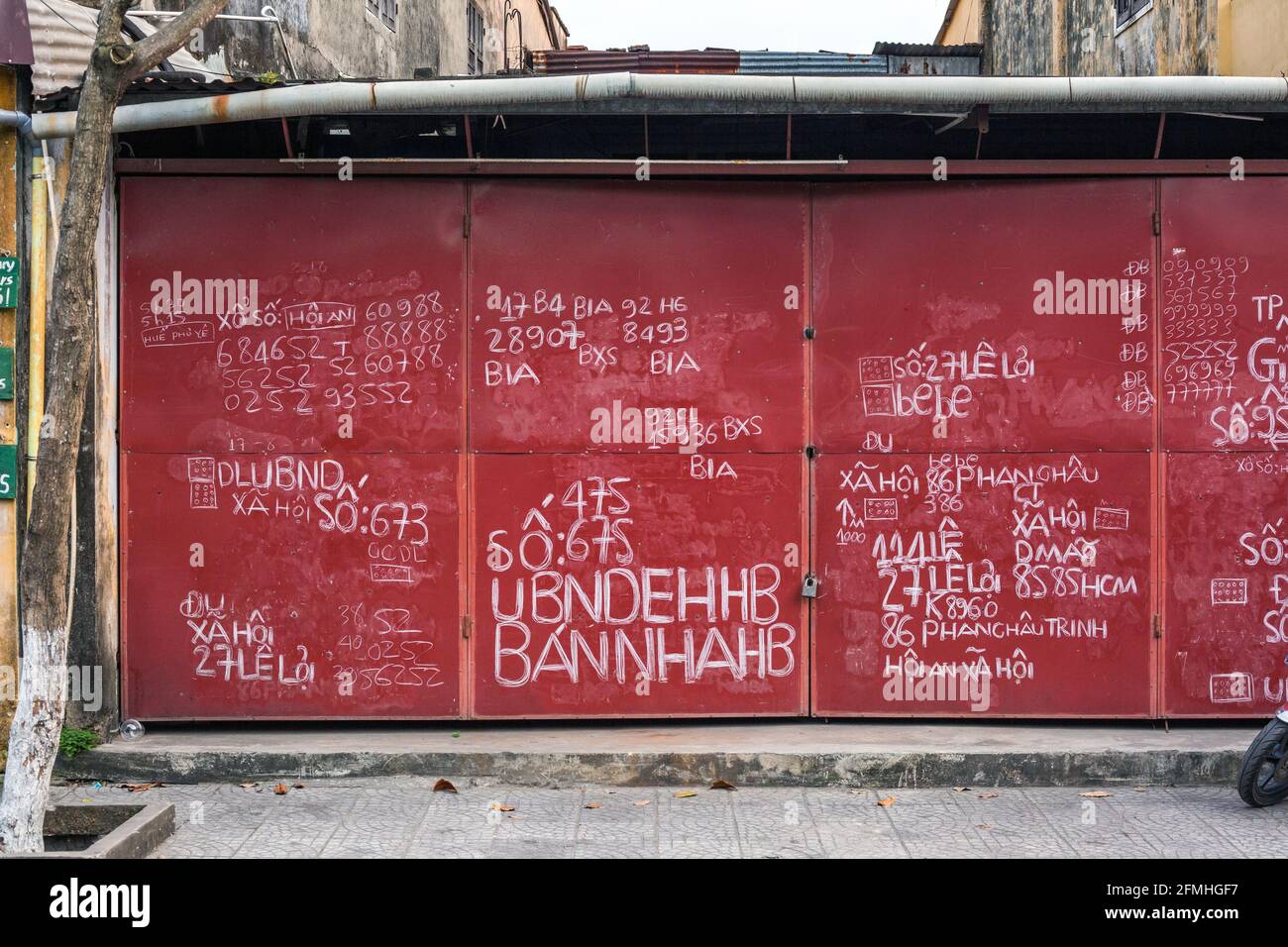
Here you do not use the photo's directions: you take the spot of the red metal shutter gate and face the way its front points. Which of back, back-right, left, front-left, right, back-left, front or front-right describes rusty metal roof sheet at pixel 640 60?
back

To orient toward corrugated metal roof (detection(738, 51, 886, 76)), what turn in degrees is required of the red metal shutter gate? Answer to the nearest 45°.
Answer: approximately 180°

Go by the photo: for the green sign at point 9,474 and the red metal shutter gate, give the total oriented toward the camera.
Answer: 2

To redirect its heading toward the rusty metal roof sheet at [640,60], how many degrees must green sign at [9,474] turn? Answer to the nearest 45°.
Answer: approximately 135° to its left

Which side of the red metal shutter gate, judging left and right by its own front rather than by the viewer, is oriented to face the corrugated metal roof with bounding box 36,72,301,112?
right

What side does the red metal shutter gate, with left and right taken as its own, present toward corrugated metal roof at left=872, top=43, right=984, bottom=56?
back

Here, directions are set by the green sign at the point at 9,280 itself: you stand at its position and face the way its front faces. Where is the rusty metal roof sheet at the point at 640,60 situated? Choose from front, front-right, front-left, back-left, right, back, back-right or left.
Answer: back-left

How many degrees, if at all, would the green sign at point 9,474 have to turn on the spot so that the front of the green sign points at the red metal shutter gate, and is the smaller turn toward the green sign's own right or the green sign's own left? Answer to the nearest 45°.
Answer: approximately 90° to the green sign's own left

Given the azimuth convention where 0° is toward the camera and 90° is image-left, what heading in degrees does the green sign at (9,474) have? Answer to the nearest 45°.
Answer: approximately 0°

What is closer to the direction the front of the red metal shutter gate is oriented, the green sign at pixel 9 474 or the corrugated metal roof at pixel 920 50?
the green sign

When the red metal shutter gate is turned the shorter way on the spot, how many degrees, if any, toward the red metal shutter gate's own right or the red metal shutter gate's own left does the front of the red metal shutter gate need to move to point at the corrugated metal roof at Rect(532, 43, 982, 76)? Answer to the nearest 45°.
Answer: approximately 180°

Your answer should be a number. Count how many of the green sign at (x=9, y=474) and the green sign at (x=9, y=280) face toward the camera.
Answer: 2
